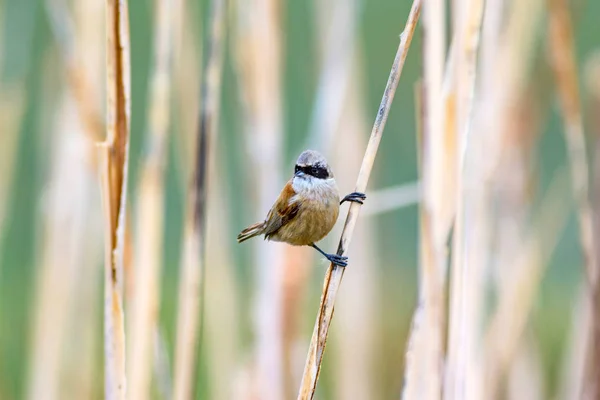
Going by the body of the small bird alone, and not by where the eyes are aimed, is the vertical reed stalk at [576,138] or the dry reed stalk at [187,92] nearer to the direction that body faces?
the vertical reed stalk

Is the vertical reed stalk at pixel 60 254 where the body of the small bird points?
no

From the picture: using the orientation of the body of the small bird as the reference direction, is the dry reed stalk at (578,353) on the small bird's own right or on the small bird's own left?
on the small bird's own left

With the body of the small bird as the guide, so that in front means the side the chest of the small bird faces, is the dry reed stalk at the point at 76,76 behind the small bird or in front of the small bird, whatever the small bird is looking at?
behind

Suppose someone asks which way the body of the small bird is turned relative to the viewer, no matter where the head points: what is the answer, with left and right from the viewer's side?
facing the viewer and to the right of the viewer

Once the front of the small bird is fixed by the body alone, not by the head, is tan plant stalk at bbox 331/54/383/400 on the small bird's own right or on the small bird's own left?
on the small bird's own left

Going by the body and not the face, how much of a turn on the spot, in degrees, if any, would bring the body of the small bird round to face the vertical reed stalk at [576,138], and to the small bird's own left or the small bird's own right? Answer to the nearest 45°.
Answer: approximately 45° to the small bird's own left

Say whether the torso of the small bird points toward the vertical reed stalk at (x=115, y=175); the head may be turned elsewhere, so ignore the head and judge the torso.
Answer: no

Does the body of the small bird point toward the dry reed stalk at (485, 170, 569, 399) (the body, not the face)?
no

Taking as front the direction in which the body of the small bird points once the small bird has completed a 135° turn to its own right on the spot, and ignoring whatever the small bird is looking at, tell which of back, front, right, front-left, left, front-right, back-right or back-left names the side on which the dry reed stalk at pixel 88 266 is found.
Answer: front-right
